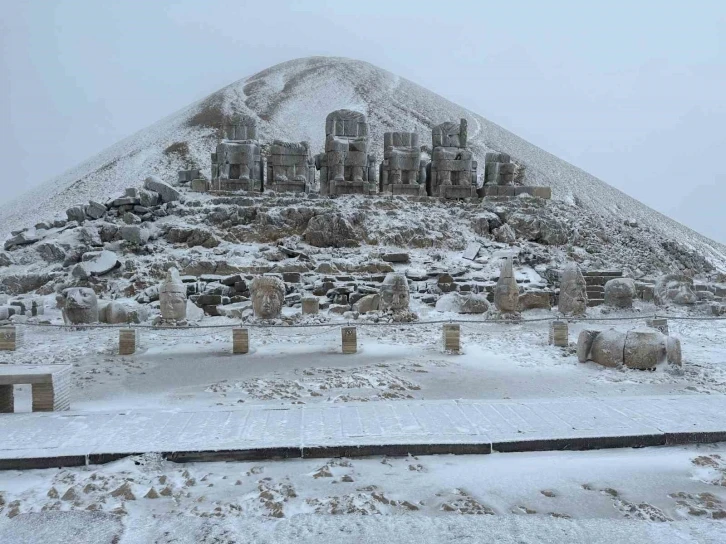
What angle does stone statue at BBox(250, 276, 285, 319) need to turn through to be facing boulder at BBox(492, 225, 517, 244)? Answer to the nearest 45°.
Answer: approximately 135° to its left

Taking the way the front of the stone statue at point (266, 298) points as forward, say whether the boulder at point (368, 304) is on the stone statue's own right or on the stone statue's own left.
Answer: on the stone statue's own left

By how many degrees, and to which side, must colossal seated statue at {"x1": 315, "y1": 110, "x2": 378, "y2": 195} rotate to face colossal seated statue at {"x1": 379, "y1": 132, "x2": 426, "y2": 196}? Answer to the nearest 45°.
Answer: approximately 90° to its left
